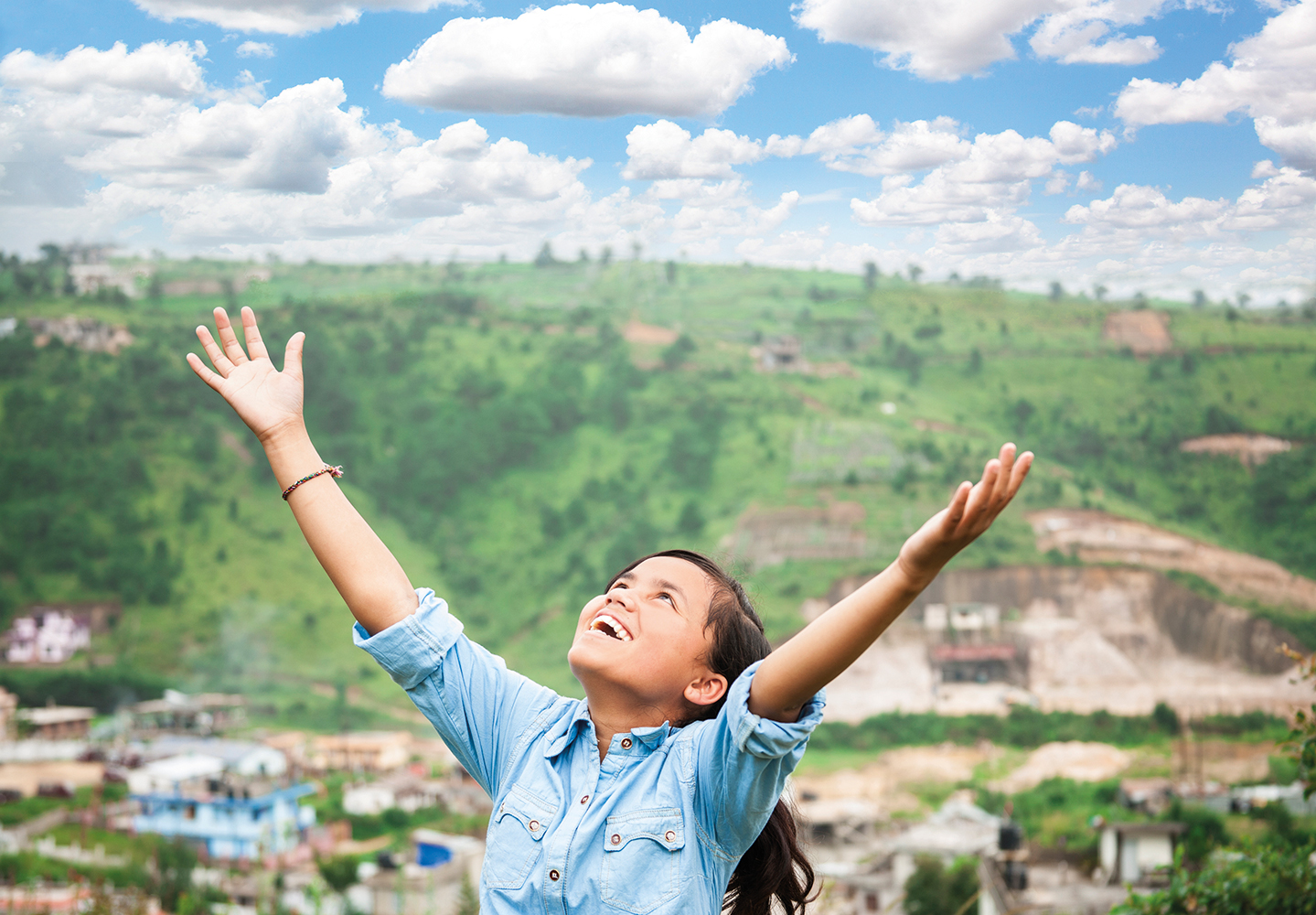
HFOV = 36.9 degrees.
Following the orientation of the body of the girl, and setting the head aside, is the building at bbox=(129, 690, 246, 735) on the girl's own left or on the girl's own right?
on the girl's own right

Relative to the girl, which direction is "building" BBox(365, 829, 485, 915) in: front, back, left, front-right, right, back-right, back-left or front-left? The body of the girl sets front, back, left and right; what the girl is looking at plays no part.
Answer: back-right

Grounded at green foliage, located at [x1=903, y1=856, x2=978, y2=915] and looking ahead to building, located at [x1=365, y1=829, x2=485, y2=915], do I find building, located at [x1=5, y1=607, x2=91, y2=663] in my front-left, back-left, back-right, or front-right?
front-right

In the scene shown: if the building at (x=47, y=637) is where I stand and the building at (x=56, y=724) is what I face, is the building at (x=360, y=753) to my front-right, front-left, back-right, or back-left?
front-left

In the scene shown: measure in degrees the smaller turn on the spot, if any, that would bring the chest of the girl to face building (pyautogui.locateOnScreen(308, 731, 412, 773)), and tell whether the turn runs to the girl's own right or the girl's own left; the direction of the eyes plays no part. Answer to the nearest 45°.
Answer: approximately 135° to the girl's own right

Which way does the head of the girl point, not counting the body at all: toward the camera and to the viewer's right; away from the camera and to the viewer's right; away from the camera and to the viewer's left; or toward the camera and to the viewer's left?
toward the camera and to the viewer's left

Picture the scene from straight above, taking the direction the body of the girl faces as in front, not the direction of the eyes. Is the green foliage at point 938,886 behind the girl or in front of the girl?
behind

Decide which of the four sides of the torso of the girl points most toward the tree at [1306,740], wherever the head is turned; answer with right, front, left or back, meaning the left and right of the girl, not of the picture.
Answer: back

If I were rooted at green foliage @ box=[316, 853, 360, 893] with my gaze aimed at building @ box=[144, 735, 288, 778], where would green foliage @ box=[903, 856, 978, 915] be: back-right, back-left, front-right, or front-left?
back-right

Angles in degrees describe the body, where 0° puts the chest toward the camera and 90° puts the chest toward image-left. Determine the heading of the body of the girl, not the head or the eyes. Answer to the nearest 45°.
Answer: approximately 45°
